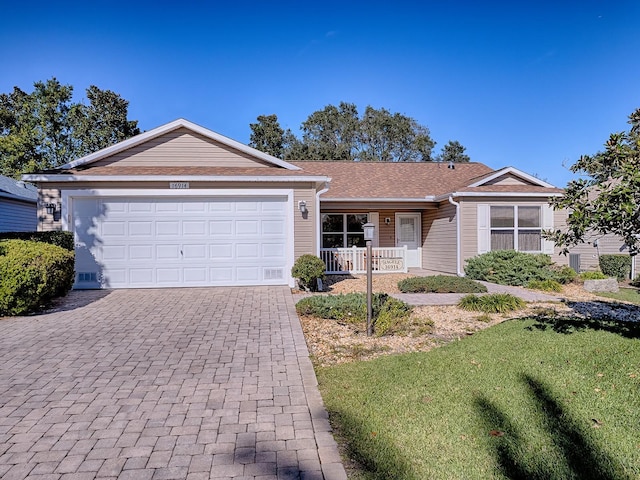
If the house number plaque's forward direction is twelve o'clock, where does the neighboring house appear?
The neighboring house is roughly at 3 o'clock from the house number plaque.

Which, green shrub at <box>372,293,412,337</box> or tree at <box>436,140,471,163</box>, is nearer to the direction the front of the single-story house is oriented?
the green shrub

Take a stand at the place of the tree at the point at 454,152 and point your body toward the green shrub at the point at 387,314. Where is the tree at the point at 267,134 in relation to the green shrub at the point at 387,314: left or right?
right

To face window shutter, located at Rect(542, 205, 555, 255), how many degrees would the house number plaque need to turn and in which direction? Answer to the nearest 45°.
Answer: approximately 90° to its left

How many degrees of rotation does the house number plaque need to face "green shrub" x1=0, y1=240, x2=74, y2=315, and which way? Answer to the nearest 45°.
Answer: approximately 45° to its right

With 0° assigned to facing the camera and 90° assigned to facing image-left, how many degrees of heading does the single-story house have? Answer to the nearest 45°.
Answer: approximately 0°

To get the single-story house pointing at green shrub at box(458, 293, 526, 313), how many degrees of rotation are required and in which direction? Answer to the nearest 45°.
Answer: approximately 45° to its left

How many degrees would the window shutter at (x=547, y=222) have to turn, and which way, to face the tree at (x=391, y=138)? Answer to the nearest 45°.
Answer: approximately 135° to its right

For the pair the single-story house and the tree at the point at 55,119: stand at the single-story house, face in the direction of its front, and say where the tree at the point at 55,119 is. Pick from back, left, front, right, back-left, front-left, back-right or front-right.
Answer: back-right
